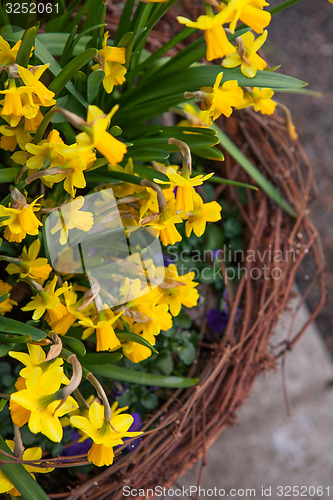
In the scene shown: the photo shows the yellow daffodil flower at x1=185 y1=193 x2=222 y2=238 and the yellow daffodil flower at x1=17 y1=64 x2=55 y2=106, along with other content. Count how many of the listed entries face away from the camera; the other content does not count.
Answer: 0
